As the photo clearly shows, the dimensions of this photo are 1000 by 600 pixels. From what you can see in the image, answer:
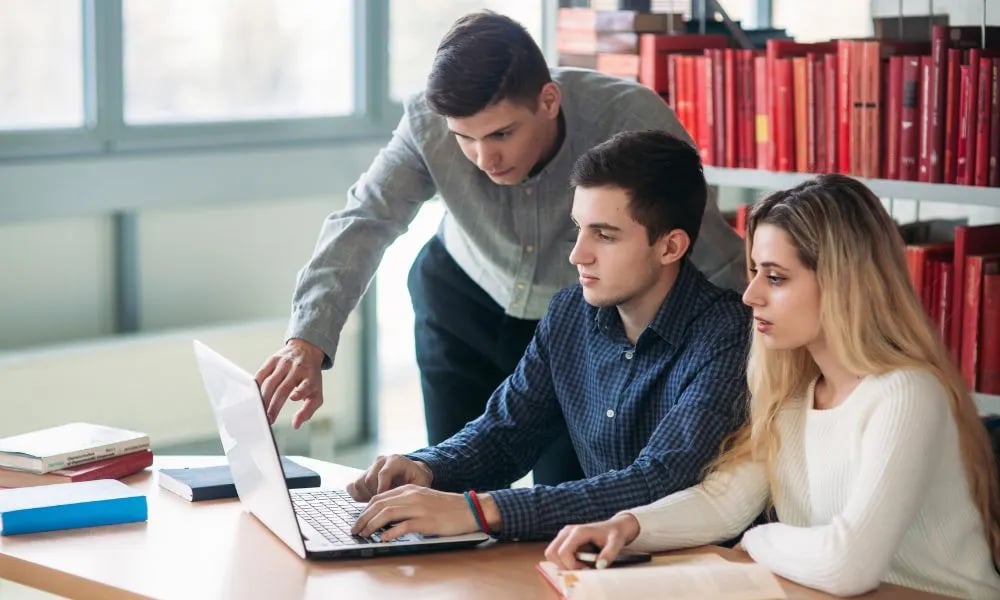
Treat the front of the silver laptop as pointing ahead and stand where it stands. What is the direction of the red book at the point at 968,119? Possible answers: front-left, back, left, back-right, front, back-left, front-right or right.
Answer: front-left

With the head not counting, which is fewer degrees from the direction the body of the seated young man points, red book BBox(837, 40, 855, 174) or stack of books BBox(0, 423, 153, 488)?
the stack of books

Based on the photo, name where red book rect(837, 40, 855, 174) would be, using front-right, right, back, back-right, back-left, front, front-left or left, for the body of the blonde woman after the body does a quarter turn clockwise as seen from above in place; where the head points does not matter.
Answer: front-right

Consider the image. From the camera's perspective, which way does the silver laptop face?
to the viewer's right

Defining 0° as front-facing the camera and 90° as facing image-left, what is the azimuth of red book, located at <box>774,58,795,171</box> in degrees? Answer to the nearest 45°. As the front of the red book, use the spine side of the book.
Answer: approximately 0°

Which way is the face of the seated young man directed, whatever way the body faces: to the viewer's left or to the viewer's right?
to the viewer's left

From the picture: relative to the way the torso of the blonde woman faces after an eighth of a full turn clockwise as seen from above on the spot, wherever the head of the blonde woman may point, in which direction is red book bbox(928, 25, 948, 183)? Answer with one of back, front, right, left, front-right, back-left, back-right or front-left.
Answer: right

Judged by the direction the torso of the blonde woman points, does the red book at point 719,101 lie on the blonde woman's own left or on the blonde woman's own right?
on the blonde woman's own right
